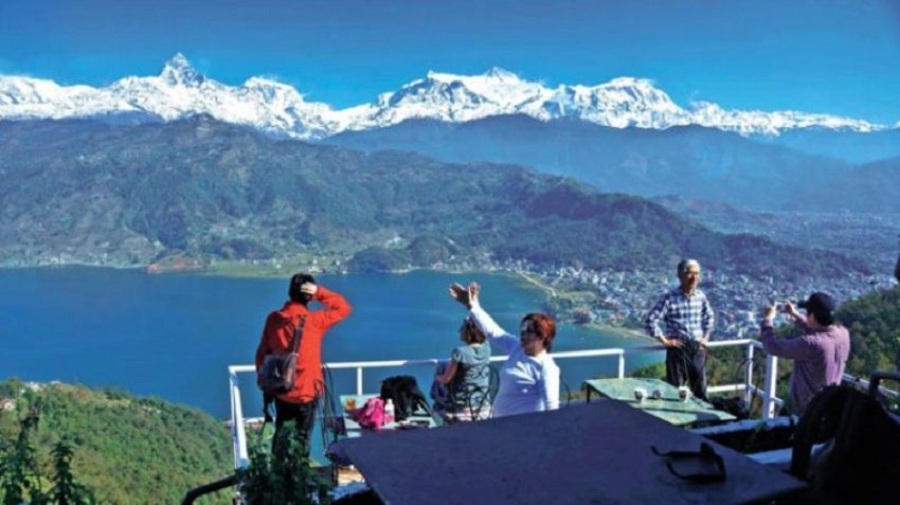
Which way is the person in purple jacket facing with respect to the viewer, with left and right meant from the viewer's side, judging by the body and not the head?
facing away from the viewer and to the left of the viewer

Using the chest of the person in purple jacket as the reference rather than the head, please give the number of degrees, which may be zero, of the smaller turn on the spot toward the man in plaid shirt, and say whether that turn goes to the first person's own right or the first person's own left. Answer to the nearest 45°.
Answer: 0° — they already face them

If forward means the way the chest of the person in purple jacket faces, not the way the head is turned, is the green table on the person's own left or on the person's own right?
on the person's own left

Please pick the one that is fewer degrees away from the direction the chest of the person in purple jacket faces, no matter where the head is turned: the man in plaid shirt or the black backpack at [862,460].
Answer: the man in plaid shirt

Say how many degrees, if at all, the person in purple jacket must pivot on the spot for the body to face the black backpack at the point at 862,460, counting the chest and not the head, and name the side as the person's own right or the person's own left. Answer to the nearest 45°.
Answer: approximately 135° to the person's own left

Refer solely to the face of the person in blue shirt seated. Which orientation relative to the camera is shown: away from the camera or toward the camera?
away from the camera

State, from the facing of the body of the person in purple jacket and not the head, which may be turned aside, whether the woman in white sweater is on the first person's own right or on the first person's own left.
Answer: on the first person's own left
